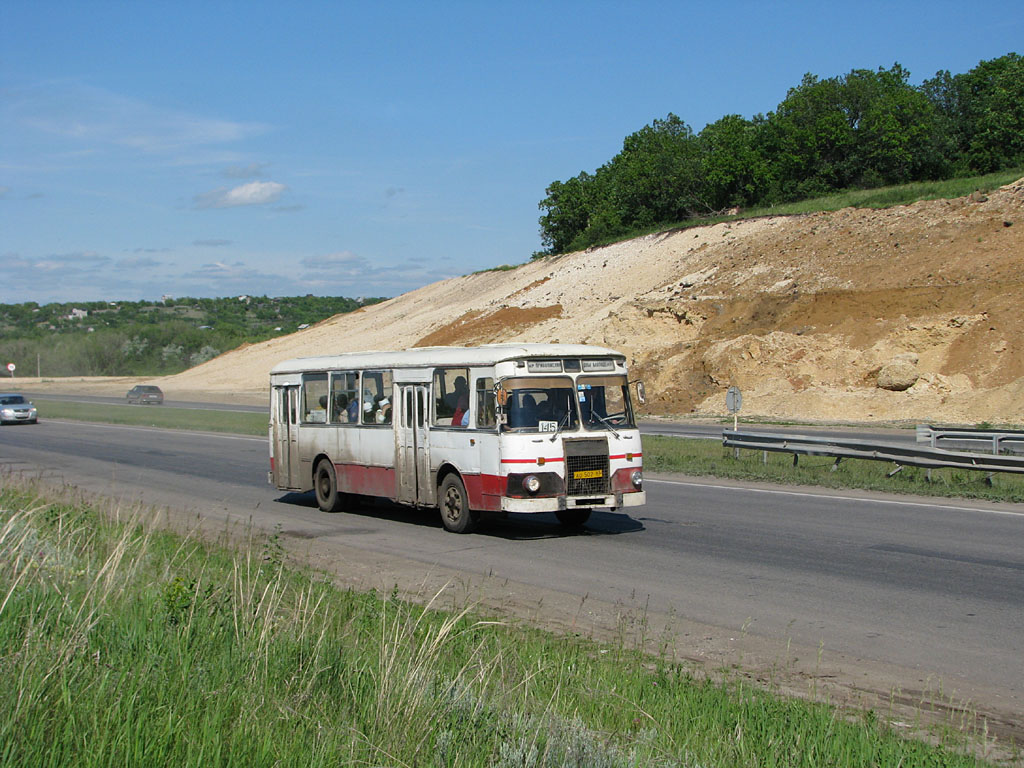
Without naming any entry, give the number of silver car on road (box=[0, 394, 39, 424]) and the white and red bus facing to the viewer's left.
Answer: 0

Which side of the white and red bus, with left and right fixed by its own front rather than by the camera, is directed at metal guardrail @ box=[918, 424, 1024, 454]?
left

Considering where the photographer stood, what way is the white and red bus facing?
facing the viewer and to the right of the viewer

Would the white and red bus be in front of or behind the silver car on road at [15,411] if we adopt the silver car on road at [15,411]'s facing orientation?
in front

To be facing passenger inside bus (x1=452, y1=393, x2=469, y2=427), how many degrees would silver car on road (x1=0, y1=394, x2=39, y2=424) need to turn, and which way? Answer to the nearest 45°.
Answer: approximately 45° to its right

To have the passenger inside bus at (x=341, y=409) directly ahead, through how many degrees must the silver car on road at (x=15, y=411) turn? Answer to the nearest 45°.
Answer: approximately 45° to its right

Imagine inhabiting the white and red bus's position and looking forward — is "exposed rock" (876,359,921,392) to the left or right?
on its left

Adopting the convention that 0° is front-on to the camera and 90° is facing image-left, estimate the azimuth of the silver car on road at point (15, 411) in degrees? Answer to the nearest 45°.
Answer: approximately 315°

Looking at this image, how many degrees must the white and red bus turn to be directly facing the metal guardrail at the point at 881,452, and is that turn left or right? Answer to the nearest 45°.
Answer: approximately 90° to its left
